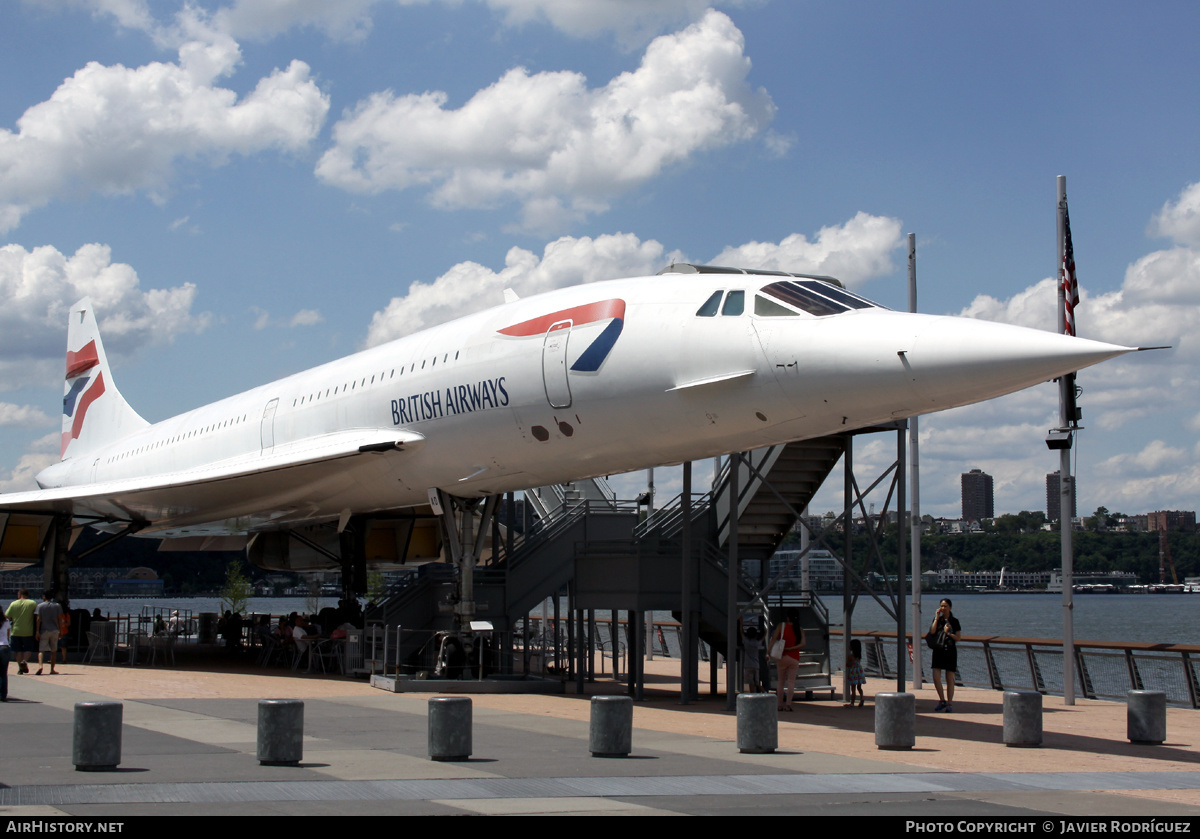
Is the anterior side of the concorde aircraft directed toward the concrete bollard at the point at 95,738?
no

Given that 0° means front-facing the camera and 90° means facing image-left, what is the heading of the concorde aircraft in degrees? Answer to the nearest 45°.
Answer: approximately 315°

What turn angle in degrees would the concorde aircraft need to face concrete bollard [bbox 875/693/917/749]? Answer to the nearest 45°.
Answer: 0° — it already faces it

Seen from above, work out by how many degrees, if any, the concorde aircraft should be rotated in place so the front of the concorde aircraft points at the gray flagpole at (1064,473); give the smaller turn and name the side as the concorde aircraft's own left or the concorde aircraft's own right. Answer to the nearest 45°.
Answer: approximately 45° to the concorde aircraft's own left

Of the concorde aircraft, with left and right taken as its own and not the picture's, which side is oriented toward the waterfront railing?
front

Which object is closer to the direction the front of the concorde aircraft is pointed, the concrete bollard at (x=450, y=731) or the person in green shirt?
the concrete bollard

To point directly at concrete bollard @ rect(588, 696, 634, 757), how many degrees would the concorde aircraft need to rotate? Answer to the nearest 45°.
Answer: approximately 45° to its right

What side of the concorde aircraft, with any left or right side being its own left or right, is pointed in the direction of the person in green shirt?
back

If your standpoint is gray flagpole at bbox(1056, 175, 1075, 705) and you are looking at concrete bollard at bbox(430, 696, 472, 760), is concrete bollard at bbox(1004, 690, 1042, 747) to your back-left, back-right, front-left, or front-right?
front-left

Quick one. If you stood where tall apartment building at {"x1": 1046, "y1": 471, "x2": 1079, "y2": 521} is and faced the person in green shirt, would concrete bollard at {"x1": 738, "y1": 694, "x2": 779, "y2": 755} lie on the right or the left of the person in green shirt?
left

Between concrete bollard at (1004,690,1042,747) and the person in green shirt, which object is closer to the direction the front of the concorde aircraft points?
the concrete bollard

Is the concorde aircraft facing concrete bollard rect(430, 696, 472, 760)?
no
